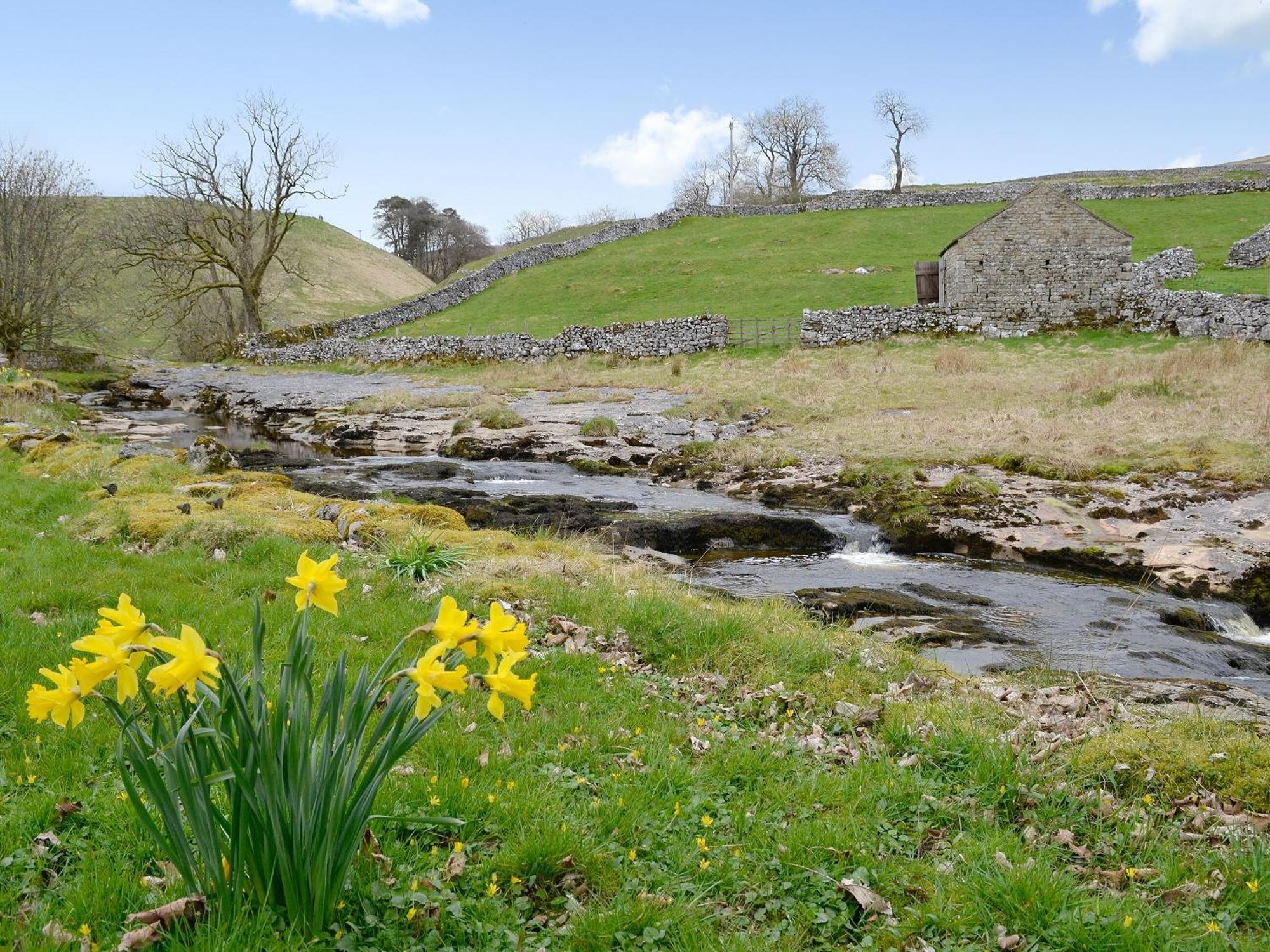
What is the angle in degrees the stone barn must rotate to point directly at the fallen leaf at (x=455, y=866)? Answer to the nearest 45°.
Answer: approximately 90° to its left

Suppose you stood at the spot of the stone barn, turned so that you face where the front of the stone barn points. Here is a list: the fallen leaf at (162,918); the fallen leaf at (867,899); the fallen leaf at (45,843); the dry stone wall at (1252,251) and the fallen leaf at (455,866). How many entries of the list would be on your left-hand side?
4

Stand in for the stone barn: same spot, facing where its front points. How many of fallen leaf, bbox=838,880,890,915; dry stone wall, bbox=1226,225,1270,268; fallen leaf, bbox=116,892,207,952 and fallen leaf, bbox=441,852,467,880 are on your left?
3

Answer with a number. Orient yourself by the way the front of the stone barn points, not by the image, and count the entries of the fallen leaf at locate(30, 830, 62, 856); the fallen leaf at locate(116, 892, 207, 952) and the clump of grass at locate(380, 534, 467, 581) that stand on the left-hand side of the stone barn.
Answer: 3

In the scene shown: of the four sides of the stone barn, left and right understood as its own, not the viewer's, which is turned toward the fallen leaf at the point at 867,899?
left

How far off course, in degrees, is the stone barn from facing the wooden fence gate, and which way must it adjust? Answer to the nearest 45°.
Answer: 0° — it already faces it

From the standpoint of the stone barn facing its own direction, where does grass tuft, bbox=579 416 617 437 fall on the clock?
The grass tuft is roughly at 10 o'clock from the stone barn.

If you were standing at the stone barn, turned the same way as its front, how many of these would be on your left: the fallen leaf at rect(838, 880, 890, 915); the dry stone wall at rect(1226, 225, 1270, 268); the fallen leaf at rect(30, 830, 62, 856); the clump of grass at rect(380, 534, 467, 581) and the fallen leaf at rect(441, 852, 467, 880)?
4

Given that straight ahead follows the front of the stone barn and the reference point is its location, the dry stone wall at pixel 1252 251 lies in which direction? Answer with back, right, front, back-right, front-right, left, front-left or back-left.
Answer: back-right

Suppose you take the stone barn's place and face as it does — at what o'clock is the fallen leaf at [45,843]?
The fallen leaf is roughly at 9 o'clock from the stone barn.

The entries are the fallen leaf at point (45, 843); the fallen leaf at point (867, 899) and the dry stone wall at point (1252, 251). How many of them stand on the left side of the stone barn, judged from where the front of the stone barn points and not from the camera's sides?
2

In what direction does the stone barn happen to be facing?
to the viewer's left

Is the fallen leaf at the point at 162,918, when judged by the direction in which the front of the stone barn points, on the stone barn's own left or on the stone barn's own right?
on the stone barn's own left
